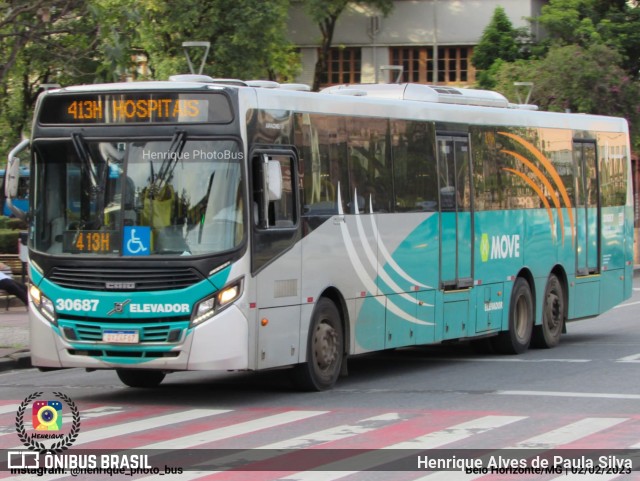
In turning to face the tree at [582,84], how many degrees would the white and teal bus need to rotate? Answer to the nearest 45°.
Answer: approximately 135° to its right

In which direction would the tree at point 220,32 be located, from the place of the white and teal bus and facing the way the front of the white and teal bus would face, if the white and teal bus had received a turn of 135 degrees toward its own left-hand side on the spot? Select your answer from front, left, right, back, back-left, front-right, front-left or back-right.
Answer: left

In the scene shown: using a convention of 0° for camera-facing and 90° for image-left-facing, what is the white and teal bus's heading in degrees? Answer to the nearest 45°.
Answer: approximately 45°
